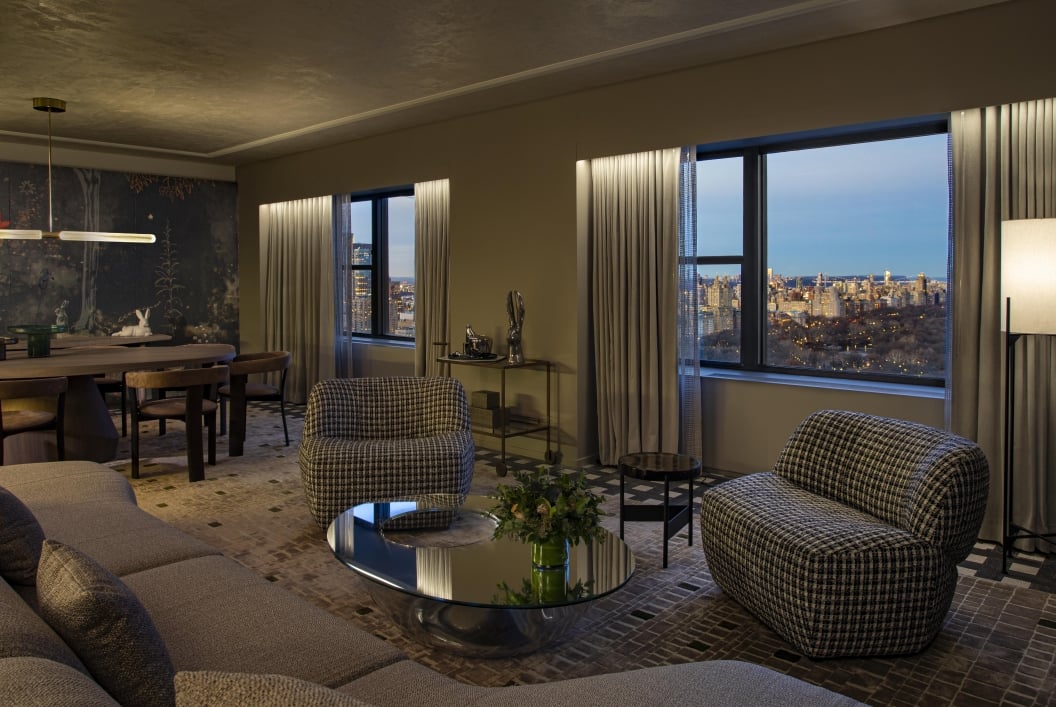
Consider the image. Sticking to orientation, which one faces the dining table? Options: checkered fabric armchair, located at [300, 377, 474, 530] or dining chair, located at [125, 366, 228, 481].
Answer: the dining chair

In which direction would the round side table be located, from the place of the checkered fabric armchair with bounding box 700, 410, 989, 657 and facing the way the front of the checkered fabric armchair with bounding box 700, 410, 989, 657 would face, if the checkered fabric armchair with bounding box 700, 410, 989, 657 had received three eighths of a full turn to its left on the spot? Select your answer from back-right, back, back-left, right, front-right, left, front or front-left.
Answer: back-left

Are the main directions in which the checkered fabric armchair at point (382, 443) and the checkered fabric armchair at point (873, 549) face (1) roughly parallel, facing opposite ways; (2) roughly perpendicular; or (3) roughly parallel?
roughly perpendicular

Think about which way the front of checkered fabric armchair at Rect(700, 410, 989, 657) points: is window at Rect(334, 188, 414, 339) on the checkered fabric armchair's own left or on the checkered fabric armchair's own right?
on the checkered fabric armchair's own right

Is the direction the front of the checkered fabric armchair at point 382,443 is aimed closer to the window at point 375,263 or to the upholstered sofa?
the upholstered sofa

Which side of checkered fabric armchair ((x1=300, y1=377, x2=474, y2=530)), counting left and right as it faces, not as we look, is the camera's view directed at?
front

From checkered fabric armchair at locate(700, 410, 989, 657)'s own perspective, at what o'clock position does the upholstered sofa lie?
The upholstered sofa is roughly at 12 o'clock from the checkered fabric armchair.

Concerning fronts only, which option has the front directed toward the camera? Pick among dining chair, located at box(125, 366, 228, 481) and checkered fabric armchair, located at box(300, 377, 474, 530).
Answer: the checkered fabric armchair

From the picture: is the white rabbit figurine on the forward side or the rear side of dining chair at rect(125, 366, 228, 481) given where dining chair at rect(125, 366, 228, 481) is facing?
on the forward side

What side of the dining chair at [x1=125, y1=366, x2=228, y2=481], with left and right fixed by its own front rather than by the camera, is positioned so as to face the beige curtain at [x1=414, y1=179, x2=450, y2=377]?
right

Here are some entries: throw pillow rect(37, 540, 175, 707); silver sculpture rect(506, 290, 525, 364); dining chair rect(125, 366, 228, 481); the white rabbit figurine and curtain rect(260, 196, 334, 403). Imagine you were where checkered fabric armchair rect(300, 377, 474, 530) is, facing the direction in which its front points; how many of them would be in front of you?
1

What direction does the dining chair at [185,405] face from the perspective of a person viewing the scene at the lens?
facing away from the viewer and to the left of the viewer

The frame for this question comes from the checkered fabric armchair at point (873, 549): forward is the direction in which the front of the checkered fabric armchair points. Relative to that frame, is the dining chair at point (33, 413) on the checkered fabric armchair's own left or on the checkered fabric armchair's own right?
on the checkered fabric armchair's own right

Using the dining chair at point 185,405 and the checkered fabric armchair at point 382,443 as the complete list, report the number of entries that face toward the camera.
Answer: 1

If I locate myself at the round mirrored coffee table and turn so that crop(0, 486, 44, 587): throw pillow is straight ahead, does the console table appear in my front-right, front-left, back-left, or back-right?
back-right
